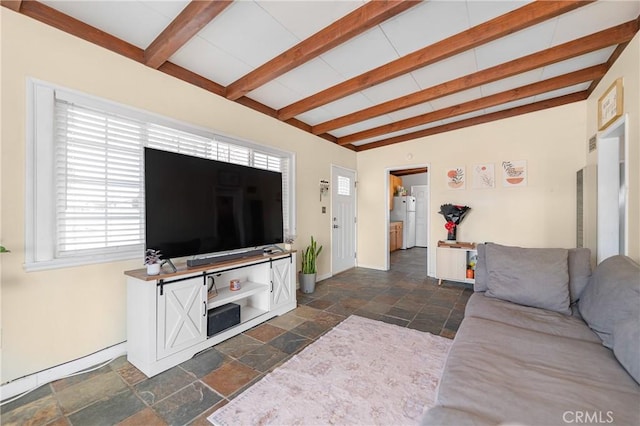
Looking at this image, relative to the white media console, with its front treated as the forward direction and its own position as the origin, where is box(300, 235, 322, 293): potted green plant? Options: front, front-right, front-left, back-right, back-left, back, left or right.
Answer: left

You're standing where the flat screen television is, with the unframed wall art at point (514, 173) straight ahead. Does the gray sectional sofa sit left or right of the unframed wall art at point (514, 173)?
right

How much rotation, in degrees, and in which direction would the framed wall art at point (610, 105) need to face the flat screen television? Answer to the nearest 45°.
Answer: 0° — it already faces it

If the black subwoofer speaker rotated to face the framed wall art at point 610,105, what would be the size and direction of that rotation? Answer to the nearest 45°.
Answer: approximately 45° to its left

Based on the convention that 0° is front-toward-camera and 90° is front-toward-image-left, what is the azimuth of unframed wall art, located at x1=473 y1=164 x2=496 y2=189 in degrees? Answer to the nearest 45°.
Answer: approximately 0°

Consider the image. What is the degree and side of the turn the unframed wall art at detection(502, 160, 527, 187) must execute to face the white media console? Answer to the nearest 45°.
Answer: approximately 45° to its right

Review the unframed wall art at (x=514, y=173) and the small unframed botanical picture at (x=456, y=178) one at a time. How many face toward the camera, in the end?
2

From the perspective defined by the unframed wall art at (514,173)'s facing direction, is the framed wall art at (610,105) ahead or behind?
ahead

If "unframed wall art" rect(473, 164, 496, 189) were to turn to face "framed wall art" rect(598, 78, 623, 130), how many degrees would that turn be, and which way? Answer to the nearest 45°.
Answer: approximately 45° to its left

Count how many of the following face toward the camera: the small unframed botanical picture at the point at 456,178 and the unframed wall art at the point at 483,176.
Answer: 2

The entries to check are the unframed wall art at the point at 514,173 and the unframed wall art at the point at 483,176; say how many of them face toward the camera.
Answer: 2

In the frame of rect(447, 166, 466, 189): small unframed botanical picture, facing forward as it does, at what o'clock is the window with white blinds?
The window with white blinds is roughly at 1 o'clock from the small unframed botanical picture.

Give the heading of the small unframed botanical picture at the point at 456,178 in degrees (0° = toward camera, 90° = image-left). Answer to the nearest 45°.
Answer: approximately 0°

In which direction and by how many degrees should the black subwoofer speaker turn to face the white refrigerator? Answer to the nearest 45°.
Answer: approximately 90° to its left

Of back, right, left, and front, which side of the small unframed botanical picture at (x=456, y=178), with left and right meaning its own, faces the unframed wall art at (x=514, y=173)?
left

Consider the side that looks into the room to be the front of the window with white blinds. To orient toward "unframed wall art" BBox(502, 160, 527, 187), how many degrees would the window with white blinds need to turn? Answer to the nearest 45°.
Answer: approximately 45° to its left

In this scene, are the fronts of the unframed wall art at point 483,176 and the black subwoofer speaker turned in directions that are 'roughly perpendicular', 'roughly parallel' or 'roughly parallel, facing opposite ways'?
roughly perpendicular
